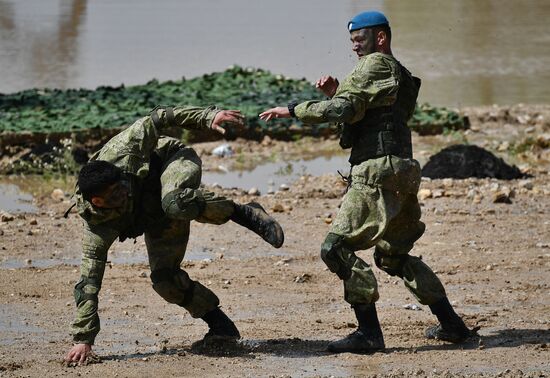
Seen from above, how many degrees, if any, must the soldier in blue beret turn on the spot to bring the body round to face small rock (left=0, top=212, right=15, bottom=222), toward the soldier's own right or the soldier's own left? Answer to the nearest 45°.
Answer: approximately 45° to the soldier's own right

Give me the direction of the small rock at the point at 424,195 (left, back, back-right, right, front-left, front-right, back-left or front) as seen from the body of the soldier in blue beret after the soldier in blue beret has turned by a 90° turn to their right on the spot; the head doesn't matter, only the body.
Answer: front

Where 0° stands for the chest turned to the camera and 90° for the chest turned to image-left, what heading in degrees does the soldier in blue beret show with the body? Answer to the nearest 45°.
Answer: approximately 90°

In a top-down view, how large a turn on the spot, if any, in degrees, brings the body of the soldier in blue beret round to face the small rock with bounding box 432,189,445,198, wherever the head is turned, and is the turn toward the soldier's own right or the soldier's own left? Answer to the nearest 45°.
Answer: approximately 90° to the soldier's own right

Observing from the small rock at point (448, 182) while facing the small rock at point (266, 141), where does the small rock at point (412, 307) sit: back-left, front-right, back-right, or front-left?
back-left

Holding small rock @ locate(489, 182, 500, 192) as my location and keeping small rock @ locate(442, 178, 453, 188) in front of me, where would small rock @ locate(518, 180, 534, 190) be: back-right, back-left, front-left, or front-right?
back-right

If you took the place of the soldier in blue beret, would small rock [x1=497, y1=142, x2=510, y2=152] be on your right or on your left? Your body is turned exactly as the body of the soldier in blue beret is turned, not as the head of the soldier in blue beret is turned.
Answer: on your right
